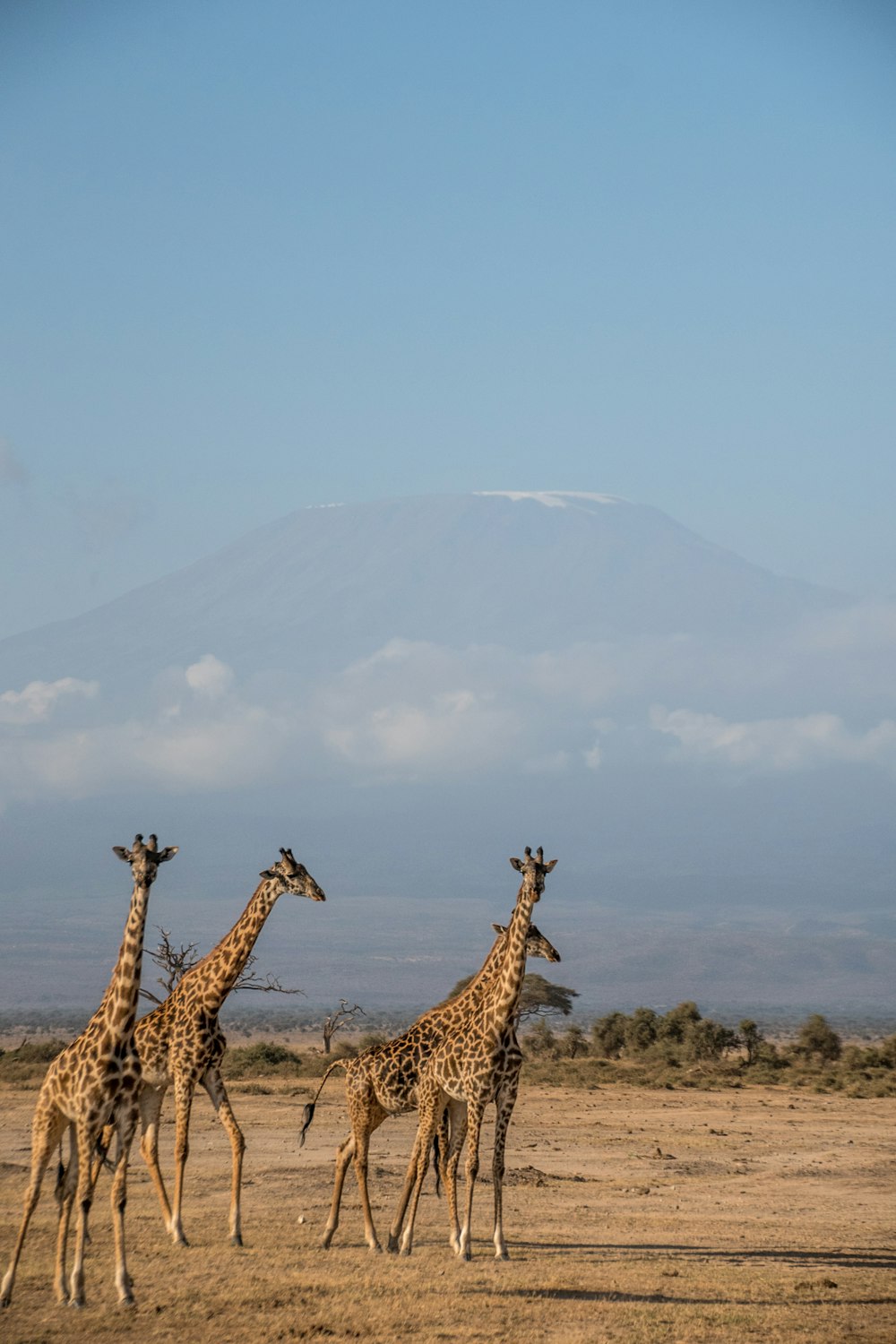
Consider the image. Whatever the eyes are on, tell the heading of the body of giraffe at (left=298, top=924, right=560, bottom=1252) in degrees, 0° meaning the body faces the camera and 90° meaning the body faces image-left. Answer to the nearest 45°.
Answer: approximately 270°

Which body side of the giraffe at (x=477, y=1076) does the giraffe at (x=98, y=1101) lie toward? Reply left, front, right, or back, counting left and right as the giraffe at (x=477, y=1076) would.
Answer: right

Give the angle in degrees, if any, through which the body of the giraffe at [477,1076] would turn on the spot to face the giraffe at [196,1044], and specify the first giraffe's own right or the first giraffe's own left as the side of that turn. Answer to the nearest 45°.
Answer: approximately 135° to the first giraffe's own right

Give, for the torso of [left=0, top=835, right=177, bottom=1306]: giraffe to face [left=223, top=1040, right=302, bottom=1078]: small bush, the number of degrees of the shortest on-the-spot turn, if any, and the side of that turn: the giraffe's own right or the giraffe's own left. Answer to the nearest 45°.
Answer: approximately 135° to the giraffe's own left

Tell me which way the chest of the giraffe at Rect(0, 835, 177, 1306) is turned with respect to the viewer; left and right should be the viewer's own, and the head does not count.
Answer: facing the viewer and to the right of the viewer

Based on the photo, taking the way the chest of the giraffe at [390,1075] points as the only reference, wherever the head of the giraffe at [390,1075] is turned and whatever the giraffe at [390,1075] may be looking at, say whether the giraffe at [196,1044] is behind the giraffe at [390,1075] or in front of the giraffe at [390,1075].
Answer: behind

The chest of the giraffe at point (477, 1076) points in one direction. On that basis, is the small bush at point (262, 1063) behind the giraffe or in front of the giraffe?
behind

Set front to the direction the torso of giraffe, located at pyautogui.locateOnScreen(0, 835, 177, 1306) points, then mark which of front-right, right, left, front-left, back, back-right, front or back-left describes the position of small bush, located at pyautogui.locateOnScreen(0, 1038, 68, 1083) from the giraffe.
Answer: back-left

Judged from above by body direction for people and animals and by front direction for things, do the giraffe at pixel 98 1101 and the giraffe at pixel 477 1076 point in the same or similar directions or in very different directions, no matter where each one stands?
same or similar directions

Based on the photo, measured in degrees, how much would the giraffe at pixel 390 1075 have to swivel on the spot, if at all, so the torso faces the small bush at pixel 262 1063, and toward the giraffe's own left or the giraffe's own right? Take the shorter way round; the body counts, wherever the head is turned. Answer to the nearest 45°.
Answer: approximately 90° to the giraffe's own left
